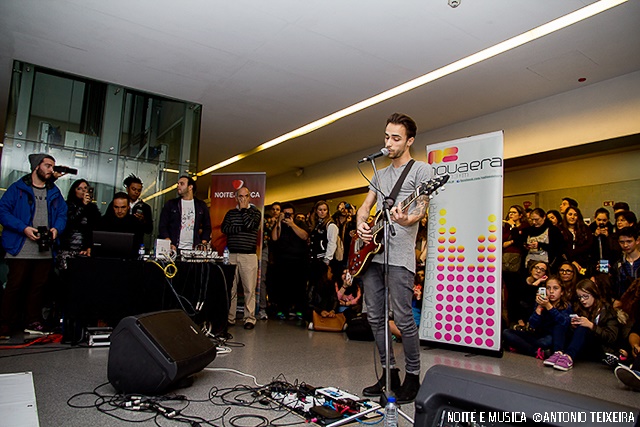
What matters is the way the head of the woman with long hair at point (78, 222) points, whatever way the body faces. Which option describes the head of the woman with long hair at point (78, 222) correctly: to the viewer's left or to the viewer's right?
to the viewer's right

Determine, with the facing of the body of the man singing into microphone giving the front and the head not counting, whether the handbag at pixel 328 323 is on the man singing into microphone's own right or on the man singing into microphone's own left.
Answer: on the man singing into microphone's own right

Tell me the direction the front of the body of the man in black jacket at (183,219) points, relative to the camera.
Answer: toward the camera

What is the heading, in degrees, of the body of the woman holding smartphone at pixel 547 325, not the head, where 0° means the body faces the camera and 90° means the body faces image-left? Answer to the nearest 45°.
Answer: approximately 45°

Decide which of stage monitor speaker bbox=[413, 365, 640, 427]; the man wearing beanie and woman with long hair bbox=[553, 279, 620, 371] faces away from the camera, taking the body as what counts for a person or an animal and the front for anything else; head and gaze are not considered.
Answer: the stage monitor speaker

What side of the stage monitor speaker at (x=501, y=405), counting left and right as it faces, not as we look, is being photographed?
back

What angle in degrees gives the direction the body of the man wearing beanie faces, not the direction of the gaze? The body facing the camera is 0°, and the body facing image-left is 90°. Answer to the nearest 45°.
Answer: approximately 315°

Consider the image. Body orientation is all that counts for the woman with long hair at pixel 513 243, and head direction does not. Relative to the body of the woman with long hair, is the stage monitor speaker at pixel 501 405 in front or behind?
in front

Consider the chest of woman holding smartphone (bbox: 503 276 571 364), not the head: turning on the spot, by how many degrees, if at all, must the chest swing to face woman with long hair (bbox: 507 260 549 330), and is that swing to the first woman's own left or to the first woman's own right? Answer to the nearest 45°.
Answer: approximately 135° to the first woman's own right

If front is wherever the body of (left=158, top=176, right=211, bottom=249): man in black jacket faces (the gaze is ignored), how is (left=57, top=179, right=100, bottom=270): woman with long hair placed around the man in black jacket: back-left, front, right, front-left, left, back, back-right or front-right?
right

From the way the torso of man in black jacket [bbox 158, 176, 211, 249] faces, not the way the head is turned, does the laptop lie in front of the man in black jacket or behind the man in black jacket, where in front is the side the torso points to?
in front

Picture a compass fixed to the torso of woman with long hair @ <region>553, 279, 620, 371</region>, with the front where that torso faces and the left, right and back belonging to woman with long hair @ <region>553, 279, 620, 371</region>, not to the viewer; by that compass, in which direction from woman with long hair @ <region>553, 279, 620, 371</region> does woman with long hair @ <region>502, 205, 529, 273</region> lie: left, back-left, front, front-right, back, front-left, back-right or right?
right

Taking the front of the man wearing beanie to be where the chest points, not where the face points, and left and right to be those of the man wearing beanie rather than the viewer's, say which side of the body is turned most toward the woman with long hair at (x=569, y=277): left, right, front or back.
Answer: front
